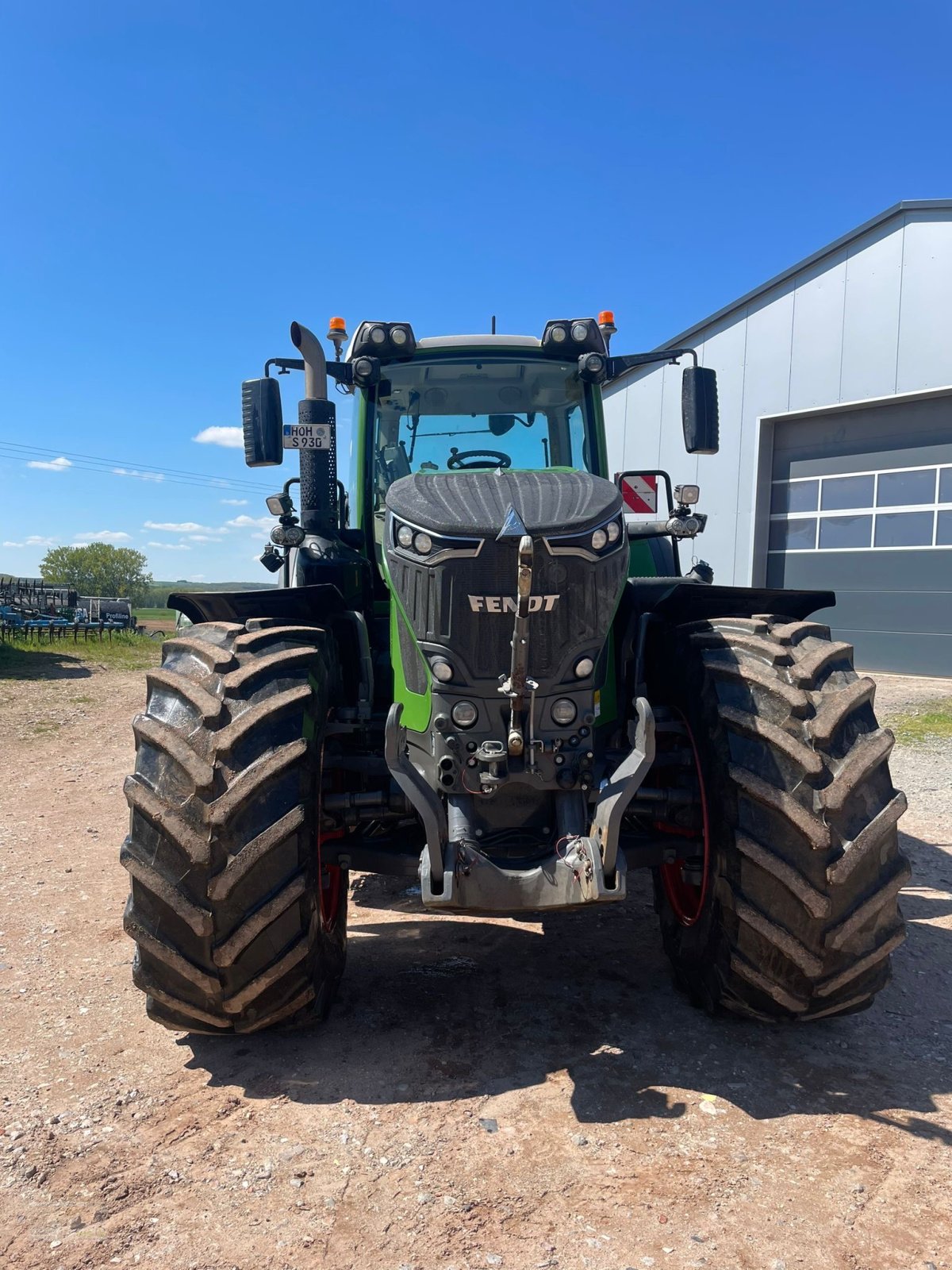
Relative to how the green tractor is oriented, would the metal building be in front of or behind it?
behind

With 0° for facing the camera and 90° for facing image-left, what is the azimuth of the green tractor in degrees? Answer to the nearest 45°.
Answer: approximately 0°
